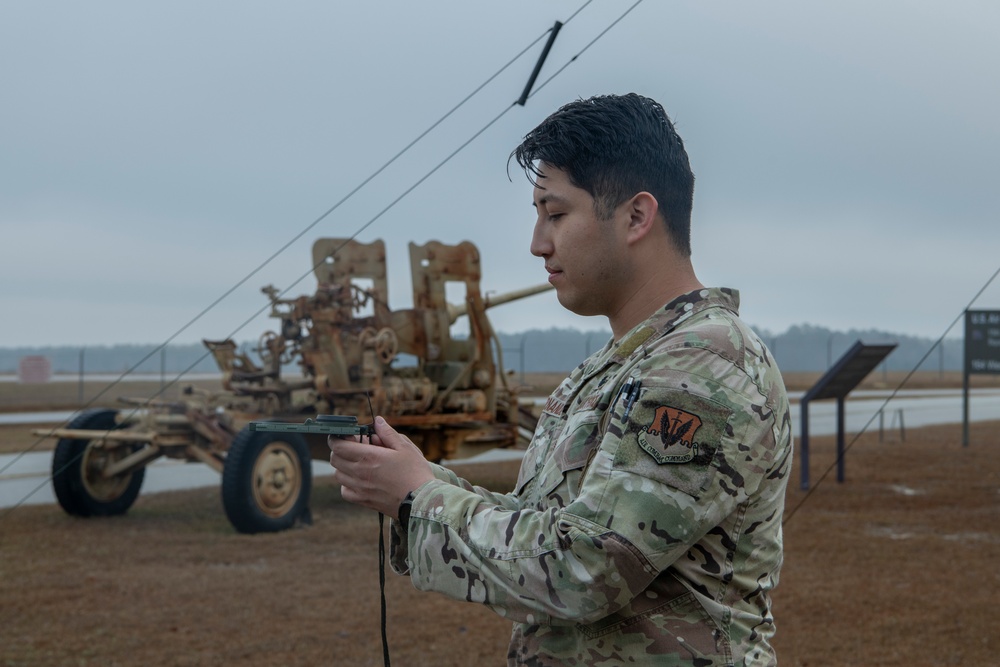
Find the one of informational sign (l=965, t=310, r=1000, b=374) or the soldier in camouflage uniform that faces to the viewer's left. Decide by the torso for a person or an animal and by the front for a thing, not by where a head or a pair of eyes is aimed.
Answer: the soldier in camouflage uniform

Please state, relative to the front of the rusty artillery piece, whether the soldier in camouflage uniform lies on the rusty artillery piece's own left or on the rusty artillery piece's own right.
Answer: on the rusty artillery piece's own right

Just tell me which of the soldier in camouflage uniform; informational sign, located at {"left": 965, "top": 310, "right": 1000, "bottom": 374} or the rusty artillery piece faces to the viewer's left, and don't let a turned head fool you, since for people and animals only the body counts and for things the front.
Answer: the soldier in camouflage uniform

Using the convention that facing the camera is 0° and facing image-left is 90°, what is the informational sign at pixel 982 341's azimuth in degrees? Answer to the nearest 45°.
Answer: approximately 0°

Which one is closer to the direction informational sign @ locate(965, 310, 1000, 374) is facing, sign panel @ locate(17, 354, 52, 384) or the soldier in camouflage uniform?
the soldier in camouflage uniform

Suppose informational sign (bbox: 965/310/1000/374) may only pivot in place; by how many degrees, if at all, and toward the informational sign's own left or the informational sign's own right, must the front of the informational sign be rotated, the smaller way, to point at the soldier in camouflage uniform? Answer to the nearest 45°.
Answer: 0° — it already faces them

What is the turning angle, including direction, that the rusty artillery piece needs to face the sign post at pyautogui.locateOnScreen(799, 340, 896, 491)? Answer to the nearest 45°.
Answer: approximately 45° to its right

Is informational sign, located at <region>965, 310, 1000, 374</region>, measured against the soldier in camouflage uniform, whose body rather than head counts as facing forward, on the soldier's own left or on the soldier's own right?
on the soldier's own right

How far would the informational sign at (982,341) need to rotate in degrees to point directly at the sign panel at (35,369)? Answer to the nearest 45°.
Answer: approximately 90° to its right

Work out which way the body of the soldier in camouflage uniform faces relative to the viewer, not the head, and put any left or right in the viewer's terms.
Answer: facing to the left of the viewer

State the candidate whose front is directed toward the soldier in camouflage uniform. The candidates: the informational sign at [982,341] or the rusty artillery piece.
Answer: the informational sign

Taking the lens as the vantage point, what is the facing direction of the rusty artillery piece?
facing away from the viewer and to the right of the viewer
